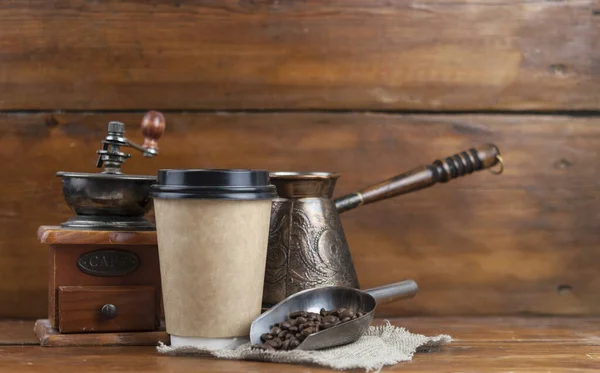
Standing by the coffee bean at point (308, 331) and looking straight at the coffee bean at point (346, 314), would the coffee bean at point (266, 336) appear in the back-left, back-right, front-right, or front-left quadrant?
back-left

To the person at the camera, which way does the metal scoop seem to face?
facing the viewer and to the left of the viewer
